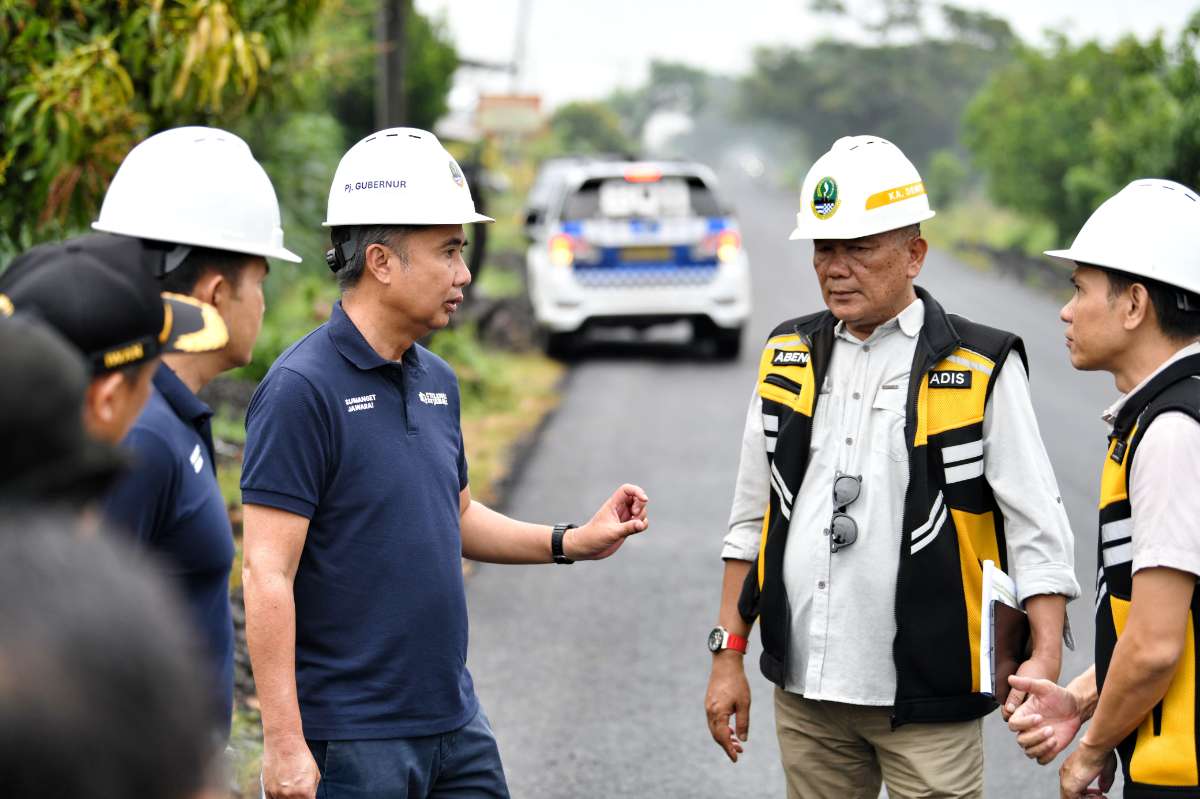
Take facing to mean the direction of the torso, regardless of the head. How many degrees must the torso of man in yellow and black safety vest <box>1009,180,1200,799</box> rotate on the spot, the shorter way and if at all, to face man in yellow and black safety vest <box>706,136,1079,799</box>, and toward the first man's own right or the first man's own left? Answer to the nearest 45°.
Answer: approximately 45° to the first man's own right

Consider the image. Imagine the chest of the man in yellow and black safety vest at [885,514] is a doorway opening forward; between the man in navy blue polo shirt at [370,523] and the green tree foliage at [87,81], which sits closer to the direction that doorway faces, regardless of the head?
the man in navy blue polo shirt

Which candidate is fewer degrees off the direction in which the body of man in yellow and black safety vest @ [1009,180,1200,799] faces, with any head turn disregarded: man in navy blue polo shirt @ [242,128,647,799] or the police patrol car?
the man in navy blue polo shirt

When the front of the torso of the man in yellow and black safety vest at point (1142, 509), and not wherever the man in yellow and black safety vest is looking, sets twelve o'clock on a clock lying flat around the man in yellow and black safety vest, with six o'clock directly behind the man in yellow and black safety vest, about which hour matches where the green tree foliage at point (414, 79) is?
The green tree foliage is roughly at 2 o'clock from the man in yellow and black safety vest.

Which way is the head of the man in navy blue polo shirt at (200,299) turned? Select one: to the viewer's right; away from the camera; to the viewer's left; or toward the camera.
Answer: to the viewer's right

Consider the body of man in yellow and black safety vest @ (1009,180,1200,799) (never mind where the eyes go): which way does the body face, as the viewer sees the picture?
to the viewer's left

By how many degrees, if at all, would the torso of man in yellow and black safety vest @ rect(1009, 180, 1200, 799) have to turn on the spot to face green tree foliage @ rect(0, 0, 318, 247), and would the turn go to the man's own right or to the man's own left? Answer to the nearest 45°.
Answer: approximately 45° to the man's own right

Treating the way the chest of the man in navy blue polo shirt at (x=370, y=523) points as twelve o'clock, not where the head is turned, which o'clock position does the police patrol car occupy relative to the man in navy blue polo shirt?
The police patrol car is roughly at 8 o'clock from the man in navy blue polo shirt.

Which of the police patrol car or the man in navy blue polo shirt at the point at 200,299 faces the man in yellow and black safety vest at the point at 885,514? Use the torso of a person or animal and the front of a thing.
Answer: the man in navy blue polo shirt

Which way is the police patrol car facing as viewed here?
away from the camera

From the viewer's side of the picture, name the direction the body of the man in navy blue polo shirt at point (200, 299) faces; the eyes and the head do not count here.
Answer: to the viewer's right

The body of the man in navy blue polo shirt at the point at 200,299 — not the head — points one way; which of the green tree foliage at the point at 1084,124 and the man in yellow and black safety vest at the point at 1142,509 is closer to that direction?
the man in yellow and black safety vest

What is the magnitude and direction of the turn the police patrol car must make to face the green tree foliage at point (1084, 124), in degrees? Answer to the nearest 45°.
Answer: approximately 45° to its right

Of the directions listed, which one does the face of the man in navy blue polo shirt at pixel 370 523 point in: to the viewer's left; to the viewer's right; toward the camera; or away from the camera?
to the viewer's right
